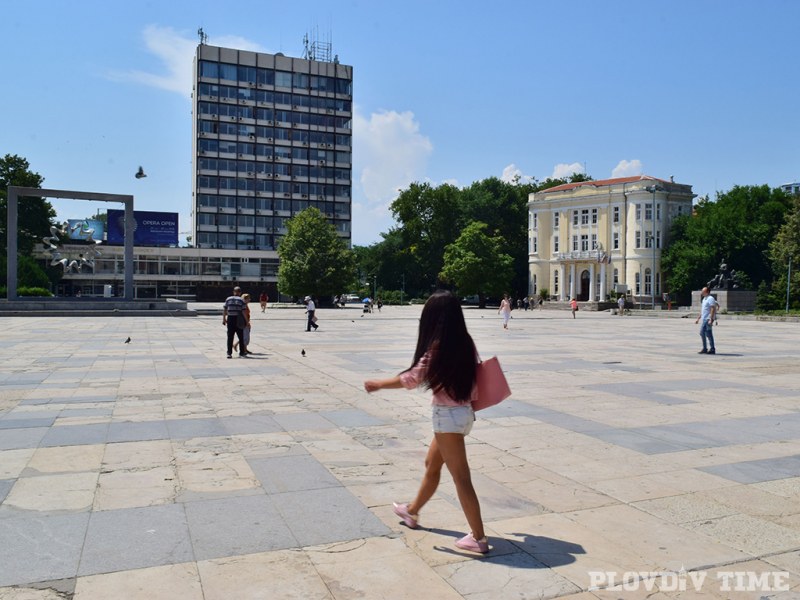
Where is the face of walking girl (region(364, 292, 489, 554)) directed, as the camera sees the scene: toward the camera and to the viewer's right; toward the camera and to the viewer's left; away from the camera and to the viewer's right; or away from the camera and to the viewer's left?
away from the camera and to the viewer's left

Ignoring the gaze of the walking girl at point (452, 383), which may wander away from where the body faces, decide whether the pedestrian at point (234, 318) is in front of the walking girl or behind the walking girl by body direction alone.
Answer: in front

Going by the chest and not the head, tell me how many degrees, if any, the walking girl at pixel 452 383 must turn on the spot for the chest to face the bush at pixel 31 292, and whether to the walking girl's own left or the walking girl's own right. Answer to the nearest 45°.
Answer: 0° — they already face it

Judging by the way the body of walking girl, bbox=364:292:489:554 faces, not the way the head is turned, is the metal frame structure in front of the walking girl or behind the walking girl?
in front

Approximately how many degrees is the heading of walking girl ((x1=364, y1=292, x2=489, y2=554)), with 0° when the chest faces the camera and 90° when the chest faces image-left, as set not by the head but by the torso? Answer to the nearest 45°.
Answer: approximately 135°
